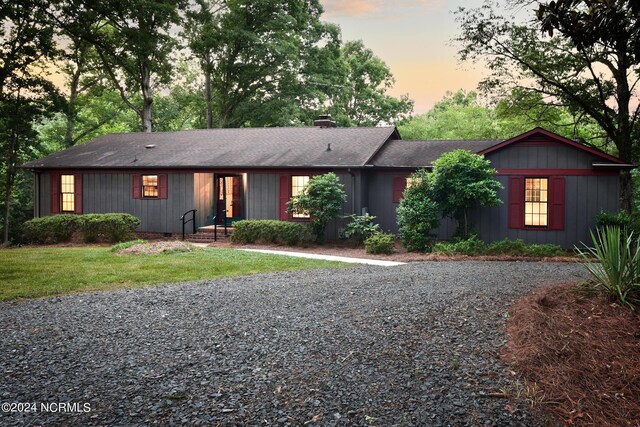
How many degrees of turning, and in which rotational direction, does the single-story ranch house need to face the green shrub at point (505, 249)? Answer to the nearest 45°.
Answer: approximately 45° to its left

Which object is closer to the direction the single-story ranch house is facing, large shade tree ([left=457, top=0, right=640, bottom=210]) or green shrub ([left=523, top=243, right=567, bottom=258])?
the green shrub

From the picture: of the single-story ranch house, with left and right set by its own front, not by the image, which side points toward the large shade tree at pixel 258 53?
back

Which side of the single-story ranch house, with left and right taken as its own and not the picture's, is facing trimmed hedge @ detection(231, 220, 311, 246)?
front

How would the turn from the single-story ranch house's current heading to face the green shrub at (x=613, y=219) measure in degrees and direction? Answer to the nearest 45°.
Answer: approximately 45° to its left

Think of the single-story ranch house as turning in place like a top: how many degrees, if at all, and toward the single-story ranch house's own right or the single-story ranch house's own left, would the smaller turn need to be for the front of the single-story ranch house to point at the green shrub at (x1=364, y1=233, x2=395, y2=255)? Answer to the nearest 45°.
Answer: approximately 45° to the single-story ranch house's own left

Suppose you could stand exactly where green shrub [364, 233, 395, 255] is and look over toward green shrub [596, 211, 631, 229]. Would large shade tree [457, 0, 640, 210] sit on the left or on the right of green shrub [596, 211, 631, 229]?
left

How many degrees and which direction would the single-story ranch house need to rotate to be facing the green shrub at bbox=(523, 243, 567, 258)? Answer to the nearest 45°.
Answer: approximately 45° to its left

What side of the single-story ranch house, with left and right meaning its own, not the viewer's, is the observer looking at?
front
